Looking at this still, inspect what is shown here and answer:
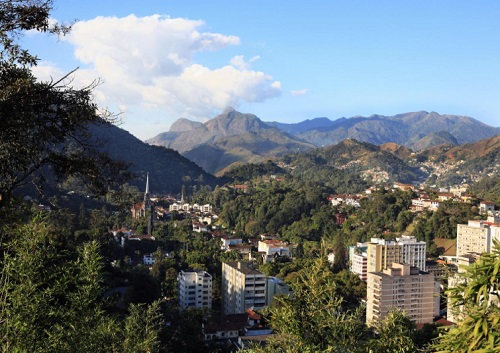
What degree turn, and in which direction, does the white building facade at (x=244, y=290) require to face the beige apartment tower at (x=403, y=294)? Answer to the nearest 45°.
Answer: approximately 45° to its left

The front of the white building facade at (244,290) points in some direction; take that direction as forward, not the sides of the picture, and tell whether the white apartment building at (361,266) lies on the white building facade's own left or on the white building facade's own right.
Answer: on the white building facade's own left

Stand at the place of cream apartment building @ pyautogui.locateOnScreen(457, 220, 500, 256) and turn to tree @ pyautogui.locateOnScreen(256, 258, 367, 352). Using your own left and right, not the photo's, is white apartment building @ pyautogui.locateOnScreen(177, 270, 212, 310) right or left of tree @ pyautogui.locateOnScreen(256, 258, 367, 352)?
right

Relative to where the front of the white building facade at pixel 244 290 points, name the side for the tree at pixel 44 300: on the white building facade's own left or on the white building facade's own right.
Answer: on the white building facade's own right

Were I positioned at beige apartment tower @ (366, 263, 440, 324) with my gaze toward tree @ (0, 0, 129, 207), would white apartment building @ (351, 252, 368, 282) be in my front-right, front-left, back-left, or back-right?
back-right

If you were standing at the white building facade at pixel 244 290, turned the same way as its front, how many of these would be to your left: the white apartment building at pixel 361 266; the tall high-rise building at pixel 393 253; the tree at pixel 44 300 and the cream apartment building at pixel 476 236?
3

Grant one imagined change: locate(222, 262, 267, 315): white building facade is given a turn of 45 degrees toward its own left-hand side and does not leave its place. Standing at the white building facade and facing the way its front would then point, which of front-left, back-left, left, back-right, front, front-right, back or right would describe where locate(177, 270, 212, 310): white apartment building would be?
back

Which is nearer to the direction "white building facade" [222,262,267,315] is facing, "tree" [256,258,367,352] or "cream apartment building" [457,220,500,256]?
the tree

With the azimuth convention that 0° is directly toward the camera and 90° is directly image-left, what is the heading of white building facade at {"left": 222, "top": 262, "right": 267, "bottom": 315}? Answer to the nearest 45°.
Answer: approximately 315°

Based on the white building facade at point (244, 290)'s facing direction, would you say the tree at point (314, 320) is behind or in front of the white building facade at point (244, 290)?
in front
